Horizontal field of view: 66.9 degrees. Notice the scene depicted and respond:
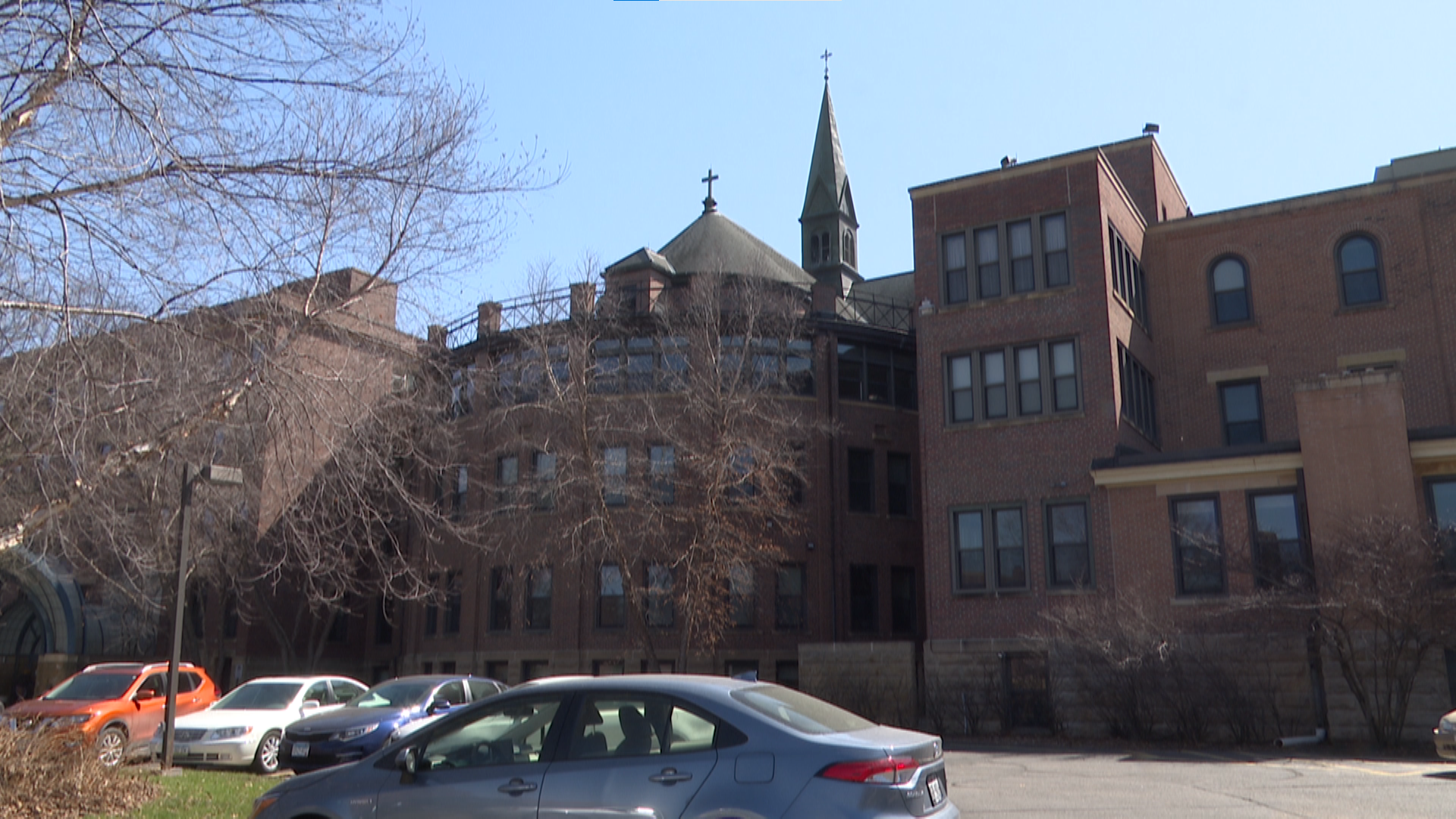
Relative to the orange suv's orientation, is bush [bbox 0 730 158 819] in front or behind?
in front

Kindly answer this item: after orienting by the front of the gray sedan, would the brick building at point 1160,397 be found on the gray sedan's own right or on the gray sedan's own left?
on the gray sedan's own right

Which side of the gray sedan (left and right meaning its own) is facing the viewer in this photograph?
left

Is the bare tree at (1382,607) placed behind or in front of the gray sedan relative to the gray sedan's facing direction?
behind

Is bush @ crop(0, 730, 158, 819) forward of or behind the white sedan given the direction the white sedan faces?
forward

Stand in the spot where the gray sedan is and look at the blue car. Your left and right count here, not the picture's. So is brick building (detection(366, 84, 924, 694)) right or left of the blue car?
right

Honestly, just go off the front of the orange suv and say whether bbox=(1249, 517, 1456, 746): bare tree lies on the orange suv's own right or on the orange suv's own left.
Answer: on the orange suv's own left

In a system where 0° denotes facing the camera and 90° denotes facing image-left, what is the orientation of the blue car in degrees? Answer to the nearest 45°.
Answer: approximately 45°

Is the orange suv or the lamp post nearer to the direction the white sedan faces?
the lamp post

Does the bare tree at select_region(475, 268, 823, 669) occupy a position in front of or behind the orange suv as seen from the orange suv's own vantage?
behind

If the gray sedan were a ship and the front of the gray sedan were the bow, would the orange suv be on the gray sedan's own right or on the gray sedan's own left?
on the gray sedan's own right
